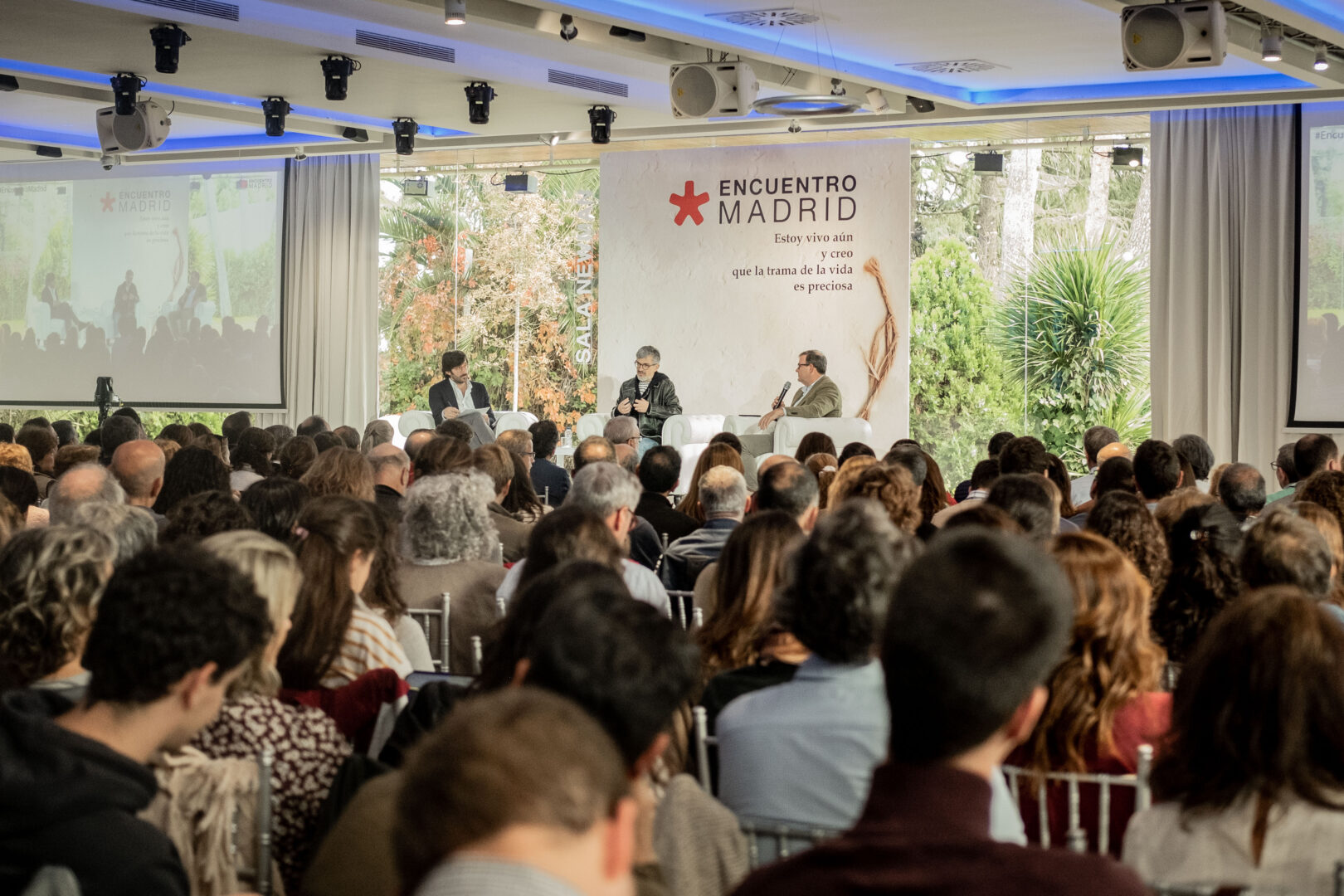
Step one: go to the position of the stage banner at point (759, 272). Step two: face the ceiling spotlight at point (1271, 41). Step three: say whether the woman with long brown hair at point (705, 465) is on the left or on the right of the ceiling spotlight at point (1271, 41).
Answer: right

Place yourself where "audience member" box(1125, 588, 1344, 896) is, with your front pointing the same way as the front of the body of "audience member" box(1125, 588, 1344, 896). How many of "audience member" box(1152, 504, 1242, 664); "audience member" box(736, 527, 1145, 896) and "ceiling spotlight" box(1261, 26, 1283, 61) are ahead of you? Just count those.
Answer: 2

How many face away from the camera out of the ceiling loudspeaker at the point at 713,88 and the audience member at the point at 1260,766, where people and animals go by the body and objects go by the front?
1

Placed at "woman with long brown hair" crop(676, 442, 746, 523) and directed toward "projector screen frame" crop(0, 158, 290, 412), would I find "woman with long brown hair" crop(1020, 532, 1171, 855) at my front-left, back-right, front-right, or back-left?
back-left

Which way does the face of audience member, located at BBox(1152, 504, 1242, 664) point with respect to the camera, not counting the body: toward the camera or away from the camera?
away from the camera

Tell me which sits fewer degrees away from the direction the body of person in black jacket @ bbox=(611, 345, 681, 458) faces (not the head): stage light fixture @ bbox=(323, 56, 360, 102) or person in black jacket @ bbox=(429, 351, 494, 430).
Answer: the stage light fixture

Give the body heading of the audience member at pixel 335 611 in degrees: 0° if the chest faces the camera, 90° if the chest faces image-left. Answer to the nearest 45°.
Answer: approximately 225°

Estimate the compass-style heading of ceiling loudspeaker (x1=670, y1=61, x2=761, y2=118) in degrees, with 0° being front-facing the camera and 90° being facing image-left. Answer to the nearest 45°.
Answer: approximately 45°

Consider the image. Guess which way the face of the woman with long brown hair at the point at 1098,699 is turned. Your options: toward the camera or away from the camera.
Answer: away from the camera

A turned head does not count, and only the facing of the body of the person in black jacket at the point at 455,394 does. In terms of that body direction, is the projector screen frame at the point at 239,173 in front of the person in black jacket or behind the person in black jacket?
behind

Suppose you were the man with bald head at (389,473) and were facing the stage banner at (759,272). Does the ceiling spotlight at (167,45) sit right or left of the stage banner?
left

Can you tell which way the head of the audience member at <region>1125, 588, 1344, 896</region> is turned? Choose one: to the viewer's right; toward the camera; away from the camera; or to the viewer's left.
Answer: away from the camera

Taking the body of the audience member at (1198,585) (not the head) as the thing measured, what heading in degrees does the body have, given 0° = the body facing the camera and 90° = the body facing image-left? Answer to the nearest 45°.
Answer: approximately 180°

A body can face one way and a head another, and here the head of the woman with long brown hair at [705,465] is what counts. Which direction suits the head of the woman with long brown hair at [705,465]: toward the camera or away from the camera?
away from the camera

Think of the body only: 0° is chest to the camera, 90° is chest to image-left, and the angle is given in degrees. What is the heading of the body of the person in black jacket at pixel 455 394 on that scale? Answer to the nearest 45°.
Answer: approximately 315°
